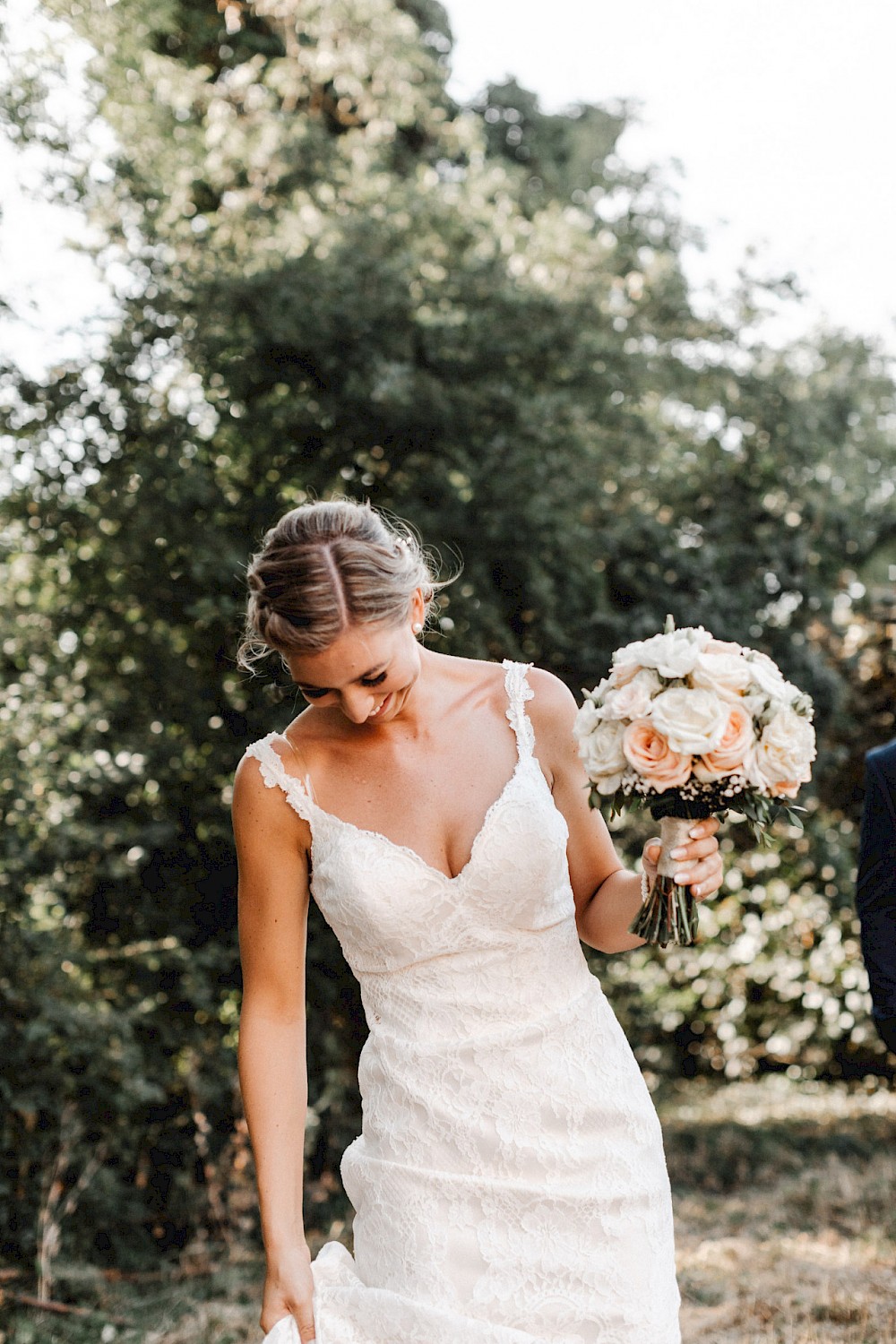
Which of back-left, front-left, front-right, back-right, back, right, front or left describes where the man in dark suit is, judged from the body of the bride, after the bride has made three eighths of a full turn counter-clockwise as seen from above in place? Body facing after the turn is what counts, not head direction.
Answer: front

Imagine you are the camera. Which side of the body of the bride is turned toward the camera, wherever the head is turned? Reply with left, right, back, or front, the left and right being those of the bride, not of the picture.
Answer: front

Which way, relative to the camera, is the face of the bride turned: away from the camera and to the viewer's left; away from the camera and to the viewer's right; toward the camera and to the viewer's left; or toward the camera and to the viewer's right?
toward the camera and to the viewer's left
